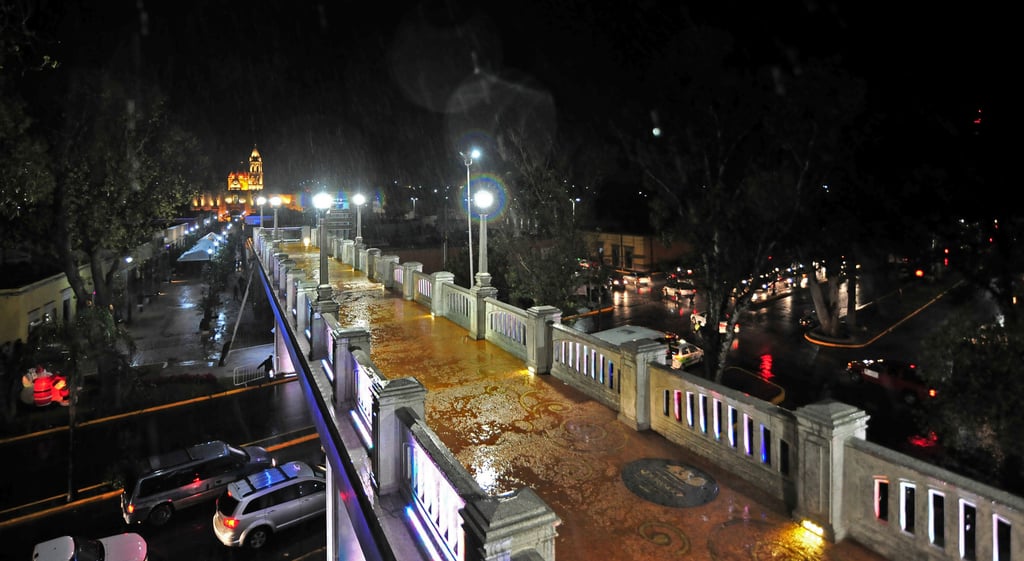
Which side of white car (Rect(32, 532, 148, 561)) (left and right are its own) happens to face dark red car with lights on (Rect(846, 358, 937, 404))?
front

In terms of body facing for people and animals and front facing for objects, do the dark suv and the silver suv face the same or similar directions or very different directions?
same or similar directions

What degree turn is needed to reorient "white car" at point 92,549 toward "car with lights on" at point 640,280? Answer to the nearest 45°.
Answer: approximately 45° to its left

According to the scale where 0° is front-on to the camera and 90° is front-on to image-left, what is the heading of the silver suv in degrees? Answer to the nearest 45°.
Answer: approximately 225°

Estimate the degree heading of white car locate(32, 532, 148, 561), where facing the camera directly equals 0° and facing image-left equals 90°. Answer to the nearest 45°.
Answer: approximately 270°

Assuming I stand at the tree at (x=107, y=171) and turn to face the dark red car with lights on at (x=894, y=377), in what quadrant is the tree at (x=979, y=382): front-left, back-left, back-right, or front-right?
front-right

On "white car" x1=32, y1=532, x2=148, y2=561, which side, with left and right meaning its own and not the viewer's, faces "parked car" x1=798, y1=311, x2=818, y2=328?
front

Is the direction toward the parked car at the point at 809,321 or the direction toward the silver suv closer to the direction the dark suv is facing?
the parked car

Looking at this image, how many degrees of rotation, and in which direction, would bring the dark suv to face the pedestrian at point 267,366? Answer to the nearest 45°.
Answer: approximately 45° to its left

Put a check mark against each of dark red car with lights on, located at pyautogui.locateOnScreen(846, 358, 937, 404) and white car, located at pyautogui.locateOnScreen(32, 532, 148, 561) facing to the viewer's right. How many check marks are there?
1

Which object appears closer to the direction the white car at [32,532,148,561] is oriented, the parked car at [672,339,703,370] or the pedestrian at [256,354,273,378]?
the parked car

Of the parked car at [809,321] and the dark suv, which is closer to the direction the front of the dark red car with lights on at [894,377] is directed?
the parked car

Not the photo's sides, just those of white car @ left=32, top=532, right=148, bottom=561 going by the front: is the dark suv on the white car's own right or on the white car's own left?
on the white car's own left
